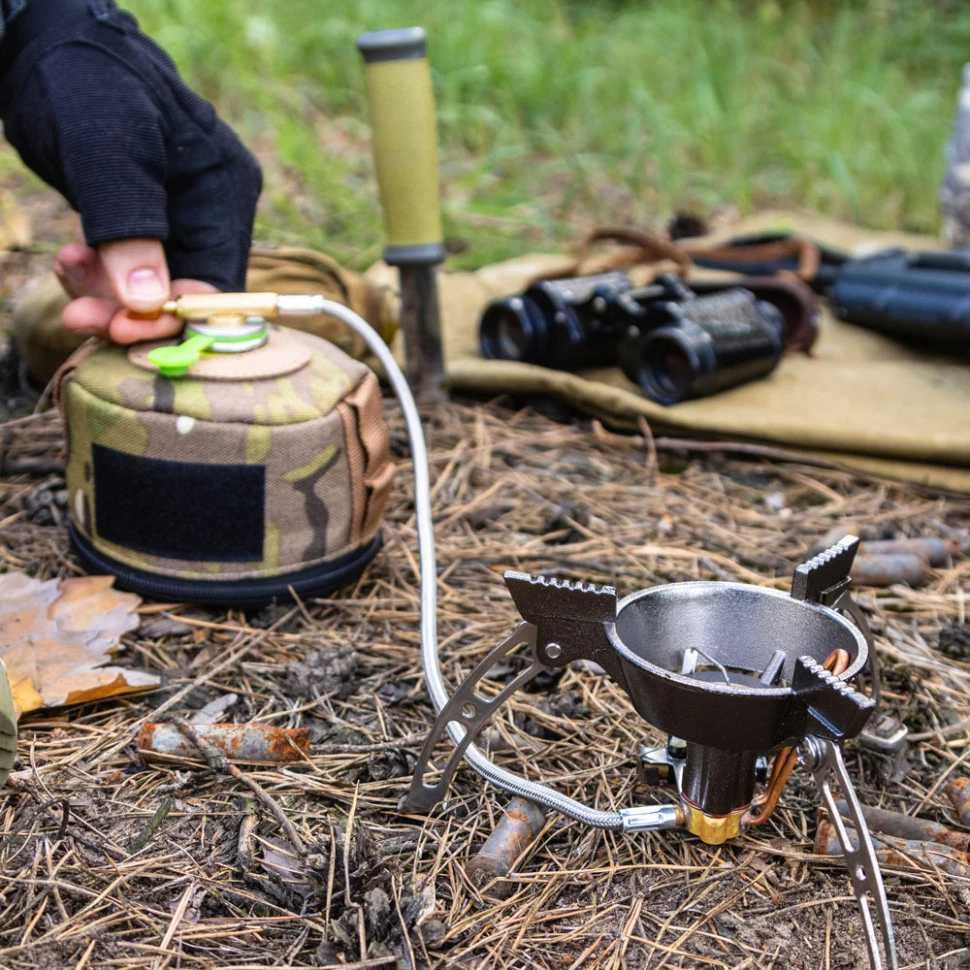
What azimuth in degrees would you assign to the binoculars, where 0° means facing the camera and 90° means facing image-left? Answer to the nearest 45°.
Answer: approximately 45°

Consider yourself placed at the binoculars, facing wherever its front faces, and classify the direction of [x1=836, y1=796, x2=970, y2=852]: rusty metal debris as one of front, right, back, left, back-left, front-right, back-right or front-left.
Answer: front-left

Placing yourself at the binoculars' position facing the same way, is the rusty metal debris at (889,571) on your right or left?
on your left

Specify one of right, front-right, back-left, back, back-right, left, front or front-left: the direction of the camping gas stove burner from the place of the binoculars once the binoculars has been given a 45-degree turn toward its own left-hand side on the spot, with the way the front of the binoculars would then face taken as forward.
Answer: front

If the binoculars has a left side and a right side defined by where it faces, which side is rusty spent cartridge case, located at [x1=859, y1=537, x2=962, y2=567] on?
on its left

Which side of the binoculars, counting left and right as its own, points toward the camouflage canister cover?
front

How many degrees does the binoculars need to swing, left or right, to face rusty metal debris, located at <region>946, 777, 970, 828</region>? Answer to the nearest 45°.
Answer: approximately 45° to its left

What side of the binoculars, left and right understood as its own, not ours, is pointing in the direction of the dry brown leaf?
front

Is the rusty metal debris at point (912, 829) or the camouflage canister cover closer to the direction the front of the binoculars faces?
the camouflage canister cover
